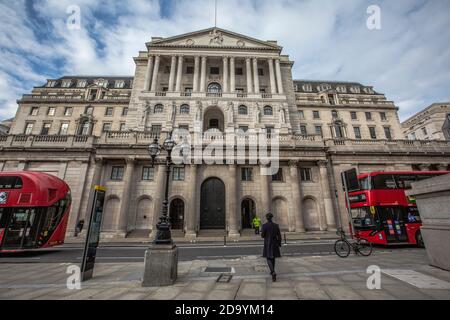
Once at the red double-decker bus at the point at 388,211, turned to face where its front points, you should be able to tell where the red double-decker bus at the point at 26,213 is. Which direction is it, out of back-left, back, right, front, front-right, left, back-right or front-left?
front

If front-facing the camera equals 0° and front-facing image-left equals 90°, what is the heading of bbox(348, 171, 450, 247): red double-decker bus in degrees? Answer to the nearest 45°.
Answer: approximately 45°

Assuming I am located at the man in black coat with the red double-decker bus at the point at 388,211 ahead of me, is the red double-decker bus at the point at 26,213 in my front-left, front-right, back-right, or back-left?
back-left

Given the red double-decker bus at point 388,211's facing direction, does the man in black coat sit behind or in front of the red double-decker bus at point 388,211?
in front

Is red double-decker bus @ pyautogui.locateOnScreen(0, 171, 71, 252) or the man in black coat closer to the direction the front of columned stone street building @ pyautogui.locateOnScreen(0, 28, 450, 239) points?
the man in black coat

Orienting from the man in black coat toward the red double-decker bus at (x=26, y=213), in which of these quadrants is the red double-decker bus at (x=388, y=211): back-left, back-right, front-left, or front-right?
back-right

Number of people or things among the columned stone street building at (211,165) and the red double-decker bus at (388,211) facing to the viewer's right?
0

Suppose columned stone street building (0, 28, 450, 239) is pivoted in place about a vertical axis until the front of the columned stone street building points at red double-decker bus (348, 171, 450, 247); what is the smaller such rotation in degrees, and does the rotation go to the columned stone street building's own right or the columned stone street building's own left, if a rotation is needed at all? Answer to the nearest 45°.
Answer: approximately 45° to the columned stone street building's own left

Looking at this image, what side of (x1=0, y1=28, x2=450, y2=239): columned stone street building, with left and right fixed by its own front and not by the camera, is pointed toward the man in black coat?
front

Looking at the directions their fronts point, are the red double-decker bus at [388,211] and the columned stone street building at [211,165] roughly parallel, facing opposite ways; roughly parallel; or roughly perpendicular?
roughly perpendicular

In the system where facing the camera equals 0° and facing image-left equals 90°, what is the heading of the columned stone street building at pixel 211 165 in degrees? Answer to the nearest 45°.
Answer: approximately 0°
